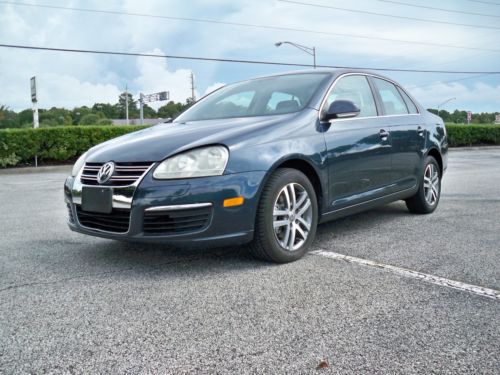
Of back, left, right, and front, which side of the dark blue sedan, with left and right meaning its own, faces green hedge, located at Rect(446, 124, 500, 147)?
back

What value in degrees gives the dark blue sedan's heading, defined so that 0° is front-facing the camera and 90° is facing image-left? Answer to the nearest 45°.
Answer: approximately 45°

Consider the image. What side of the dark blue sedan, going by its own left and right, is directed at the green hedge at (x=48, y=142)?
right

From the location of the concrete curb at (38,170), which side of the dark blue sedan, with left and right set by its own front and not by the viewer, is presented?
right
